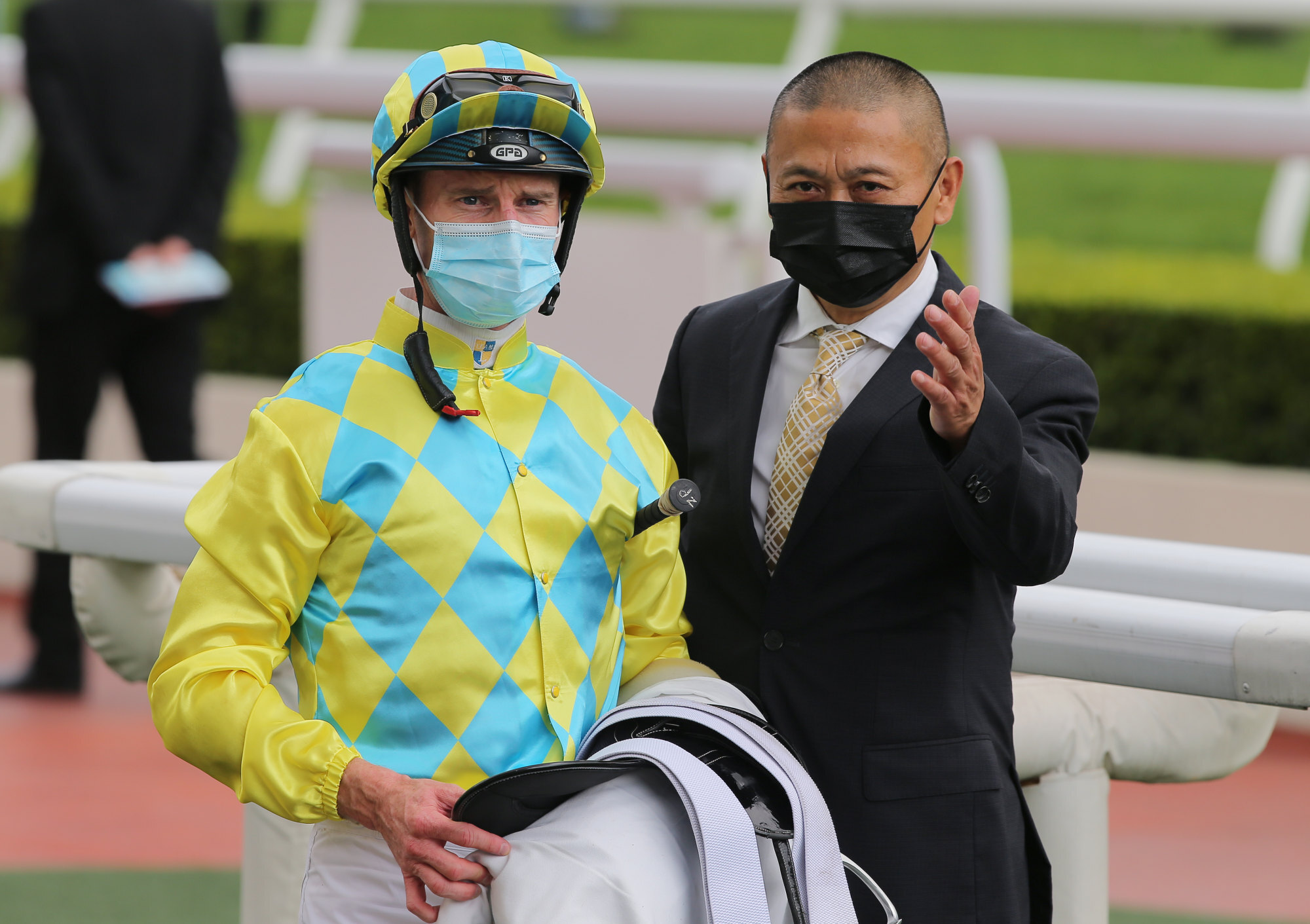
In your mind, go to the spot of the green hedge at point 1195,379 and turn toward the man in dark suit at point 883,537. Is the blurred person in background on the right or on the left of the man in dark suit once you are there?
right

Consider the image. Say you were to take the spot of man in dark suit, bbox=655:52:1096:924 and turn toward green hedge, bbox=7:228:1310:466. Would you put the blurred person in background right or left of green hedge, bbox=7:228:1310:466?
left

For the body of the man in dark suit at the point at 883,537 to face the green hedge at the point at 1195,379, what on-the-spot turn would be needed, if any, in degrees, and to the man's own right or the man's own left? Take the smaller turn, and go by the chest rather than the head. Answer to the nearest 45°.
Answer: approximately 135° to the man's own right

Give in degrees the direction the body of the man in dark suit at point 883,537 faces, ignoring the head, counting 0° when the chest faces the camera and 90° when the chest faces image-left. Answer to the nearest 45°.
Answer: approximately 45°

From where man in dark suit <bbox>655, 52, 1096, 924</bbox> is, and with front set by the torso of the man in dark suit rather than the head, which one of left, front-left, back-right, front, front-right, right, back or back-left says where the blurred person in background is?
right
